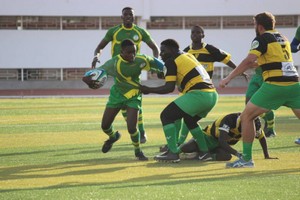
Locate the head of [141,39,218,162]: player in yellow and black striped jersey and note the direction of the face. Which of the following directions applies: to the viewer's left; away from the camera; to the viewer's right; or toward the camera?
to the viewer's left

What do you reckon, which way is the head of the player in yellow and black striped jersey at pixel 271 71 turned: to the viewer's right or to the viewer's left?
to the viewer's left

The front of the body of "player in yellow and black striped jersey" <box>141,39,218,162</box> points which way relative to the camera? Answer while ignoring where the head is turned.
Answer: to the viewer's left

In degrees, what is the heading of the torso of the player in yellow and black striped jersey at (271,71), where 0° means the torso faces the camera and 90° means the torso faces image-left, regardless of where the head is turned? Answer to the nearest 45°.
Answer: approximately 135°

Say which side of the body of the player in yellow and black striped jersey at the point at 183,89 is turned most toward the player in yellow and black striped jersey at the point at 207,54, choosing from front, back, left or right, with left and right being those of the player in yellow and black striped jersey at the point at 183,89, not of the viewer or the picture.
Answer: right
